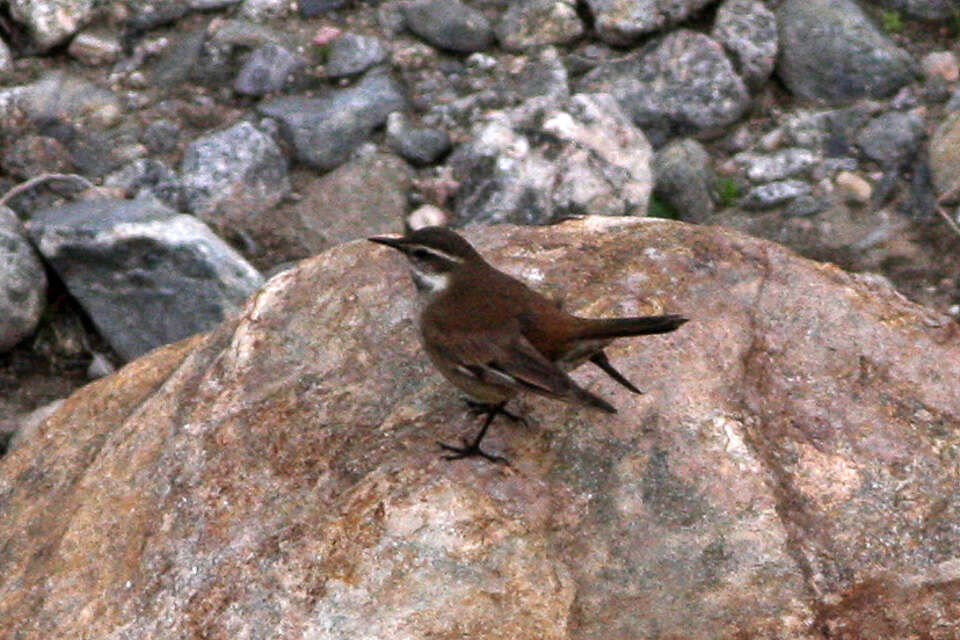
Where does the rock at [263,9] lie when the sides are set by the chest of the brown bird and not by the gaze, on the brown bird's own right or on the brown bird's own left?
on the brown bird's own right

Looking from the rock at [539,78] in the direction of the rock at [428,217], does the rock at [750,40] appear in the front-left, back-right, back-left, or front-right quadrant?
back-left

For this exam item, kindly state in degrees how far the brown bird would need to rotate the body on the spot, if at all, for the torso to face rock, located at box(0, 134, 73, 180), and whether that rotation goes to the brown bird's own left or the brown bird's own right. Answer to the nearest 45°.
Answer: approximately 45° to the brown bird's own right

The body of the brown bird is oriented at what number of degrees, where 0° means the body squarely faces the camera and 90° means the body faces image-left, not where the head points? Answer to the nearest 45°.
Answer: approximately 90°

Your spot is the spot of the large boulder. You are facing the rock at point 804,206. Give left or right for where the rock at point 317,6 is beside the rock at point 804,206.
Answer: left

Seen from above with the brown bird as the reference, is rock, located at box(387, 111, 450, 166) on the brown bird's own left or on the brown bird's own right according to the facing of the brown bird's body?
on the brown bird's own right

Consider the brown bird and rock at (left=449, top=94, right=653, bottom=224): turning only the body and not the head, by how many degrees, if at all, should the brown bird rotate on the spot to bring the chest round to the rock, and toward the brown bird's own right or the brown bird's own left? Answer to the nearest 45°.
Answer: approximately 90° to the brown bird's own right

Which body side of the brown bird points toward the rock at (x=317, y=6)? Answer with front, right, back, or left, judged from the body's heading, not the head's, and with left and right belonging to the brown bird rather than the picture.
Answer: right

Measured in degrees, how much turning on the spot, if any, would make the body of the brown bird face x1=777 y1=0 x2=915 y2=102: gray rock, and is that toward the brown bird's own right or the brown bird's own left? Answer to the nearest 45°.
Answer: approximately 135° to the brown bird's own right

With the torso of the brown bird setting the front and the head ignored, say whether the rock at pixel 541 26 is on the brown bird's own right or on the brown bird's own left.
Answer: on the brown bird's own right
